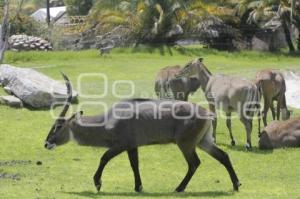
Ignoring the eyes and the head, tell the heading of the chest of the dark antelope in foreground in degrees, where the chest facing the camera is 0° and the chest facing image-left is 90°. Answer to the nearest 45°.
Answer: approximately 90°

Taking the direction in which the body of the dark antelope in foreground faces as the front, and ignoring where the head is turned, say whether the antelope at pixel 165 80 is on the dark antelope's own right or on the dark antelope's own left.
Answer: on the dark antelope's own right

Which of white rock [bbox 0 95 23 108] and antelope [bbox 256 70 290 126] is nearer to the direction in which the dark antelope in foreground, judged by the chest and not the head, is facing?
the white rock

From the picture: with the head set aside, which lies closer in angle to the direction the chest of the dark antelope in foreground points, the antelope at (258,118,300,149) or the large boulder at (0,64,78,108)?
the large boulder

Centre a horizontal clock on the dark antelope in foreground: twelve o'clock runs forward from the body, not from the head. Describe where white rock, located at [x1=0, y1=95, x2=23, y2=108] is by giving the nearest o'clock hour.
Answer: The white rock is roughly at 2 o'clock from the dark antelope in foreground.

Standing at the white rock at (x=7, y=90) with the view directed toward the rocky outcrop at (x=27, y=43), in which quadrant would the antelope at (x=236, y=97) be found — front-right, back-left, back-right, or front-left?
back-right

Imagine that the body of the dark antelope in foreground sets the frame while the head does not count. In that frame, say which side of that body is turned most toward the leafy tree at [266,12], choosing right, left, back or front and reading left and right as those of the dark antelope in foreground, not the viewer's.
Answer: right

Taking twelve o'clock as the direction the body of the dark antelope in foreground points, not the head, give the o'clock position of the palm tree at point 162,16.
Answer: The palm tree is roughly at 3 o'clock from the dark antelope in foreground.

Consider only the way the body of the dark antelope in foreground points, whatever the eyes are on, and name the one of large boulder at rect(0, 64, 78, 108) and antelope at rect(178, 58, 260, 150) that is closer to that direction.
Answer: the large boulder

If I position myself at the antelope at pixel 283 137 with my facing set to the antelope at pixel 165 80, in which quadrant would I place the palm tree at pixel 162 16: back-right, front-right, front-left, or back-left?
front-right

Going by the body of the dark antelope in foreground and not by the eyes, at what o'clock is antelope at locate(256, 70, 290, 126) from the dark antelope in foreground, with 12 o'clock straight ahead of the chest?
The antelope is roughly at 4 o'clock from the dark antelope in foreground.

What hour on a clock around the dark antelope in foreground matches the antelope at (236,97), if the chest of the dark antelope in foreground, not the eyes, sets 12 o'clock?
The antelope is roughly at 4 o'clock from the dark antelope in foreground.

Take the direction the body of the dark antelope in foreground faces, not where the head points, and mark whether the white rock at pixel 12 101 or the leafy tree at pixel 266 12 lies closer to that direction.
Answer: the white rock

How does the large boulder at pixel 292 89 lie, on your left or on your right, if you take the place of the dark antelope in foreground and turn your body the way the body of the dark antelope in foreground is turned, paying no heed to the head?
on your right
